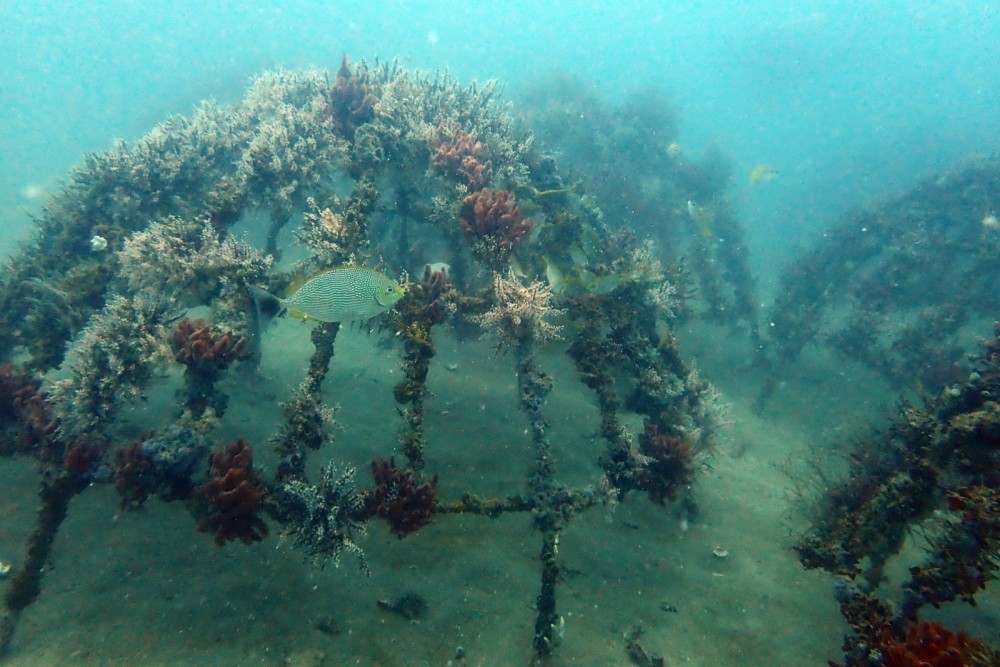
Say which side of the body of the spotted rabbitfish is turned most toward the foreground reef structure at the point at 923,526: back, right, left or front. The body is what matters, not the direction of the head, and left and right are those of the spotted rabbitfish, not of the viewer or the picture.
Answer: front

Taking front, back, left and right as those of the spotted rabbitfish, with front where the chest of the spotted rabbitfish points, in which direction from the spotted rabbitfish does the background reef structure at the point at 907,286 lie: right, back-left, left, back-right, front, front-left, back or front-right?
front

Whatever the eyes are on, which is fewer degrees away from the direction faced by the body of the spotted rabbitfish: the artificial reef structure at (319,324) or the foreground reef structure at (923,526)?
the foreground reef structure

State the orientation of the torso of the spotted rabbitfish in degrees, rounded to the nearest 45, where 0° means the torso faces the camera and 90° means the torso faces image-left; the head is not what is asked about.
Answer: approximately 270°
